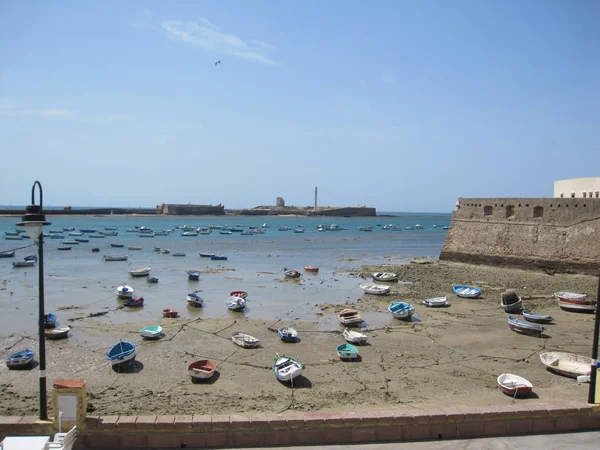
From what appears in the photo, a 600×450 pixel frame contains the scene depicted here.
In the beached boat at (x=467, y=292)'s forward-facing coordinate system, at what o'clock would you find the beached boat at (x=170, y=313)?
the beached boat at (x=170, y=313) is roughly at 11 o'clock from the beached boat at (x=467, y=292).

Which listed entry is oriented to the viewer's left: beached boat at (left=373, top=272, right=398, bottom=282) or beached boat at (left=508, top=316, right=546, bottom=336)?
beached boat at (left=508, top=316, right=546, bottom=336)

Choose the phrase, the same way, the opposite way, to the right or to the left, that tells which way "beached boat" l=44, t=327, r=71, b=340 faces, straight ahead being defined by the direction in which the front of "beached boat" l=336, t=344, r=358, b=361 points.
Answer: to the right

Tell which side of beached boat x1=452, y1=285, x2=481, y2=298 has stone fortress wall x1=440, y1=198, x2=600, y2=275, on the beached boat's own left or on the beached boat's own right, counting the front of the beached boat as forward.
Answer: on the beached boat's own right

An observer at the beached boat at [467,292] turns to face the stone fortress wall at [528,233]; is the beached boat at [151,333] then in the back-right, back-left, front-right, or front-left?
back-left

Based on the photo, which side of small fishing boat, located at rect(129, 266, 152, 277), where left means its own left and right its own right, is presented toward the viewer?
right

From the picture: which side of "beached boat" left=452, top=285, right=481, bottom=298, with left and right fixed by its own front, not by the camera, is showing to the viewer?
left

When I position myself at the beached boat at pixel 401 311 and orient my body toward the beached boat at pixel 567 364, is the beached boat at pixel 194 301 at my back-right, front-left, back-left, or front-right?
back-right

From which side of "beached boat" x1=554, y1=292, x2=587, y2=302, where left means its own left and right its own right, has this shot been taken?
left
